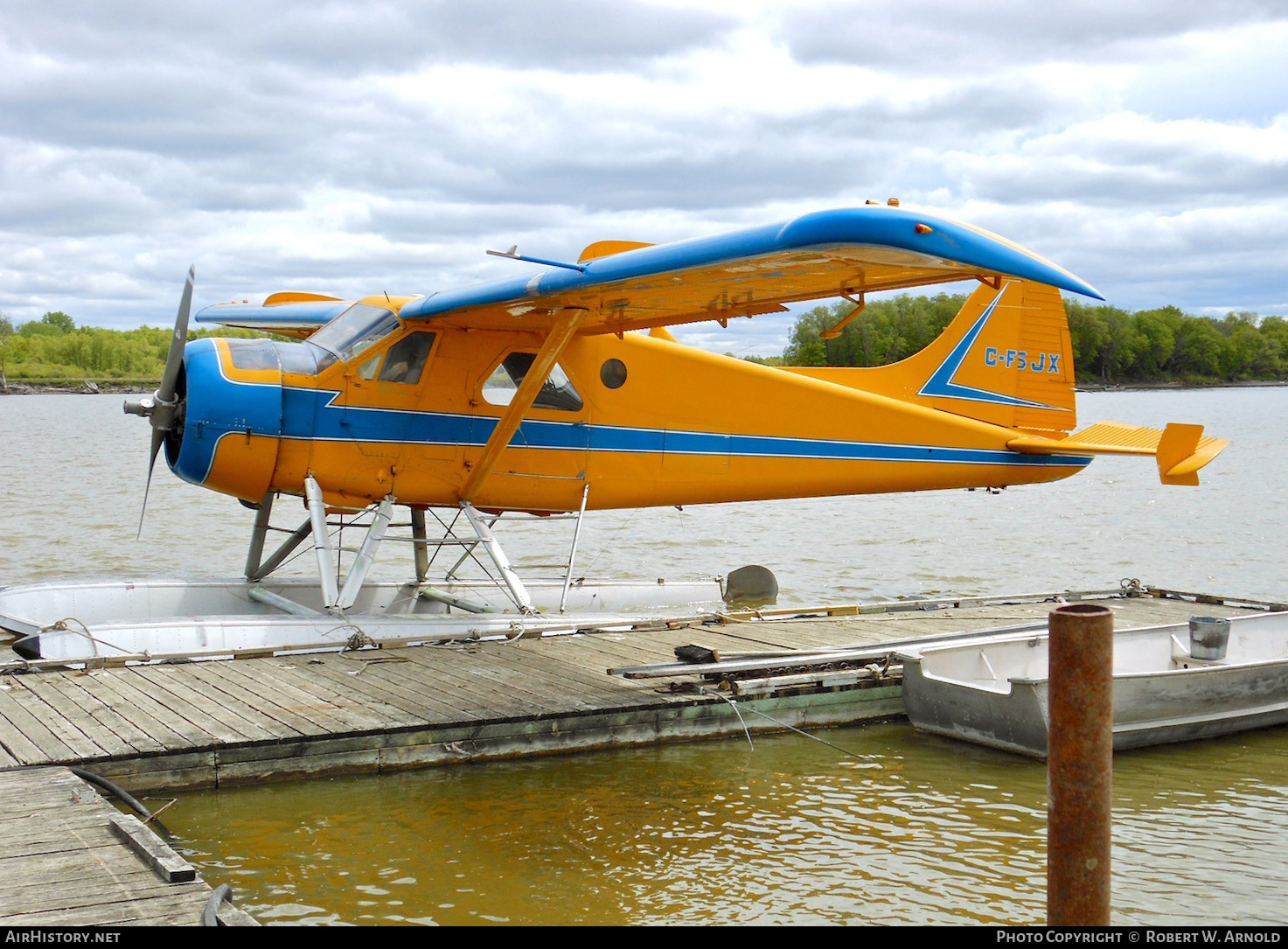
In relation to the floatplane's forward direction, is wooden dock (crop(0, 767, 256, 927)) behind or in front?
in front

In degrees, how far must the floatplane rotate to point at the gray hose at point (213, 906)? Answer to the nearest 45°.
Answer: approximately 45° to its left

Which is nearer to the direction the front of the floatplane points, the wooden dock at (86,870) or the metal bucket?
the wooden dock

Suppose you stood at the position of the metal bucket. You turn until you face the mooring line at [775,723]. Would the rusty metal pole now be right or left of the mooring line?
left

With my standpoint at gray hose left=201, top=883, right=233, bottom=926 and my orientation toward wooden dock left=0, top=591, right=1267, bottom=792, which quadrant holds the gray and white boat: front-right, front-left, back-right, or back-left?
front-right

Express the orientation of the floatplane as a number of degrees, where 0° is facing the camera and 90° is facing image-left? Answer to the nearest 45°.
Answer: approximately 45°
